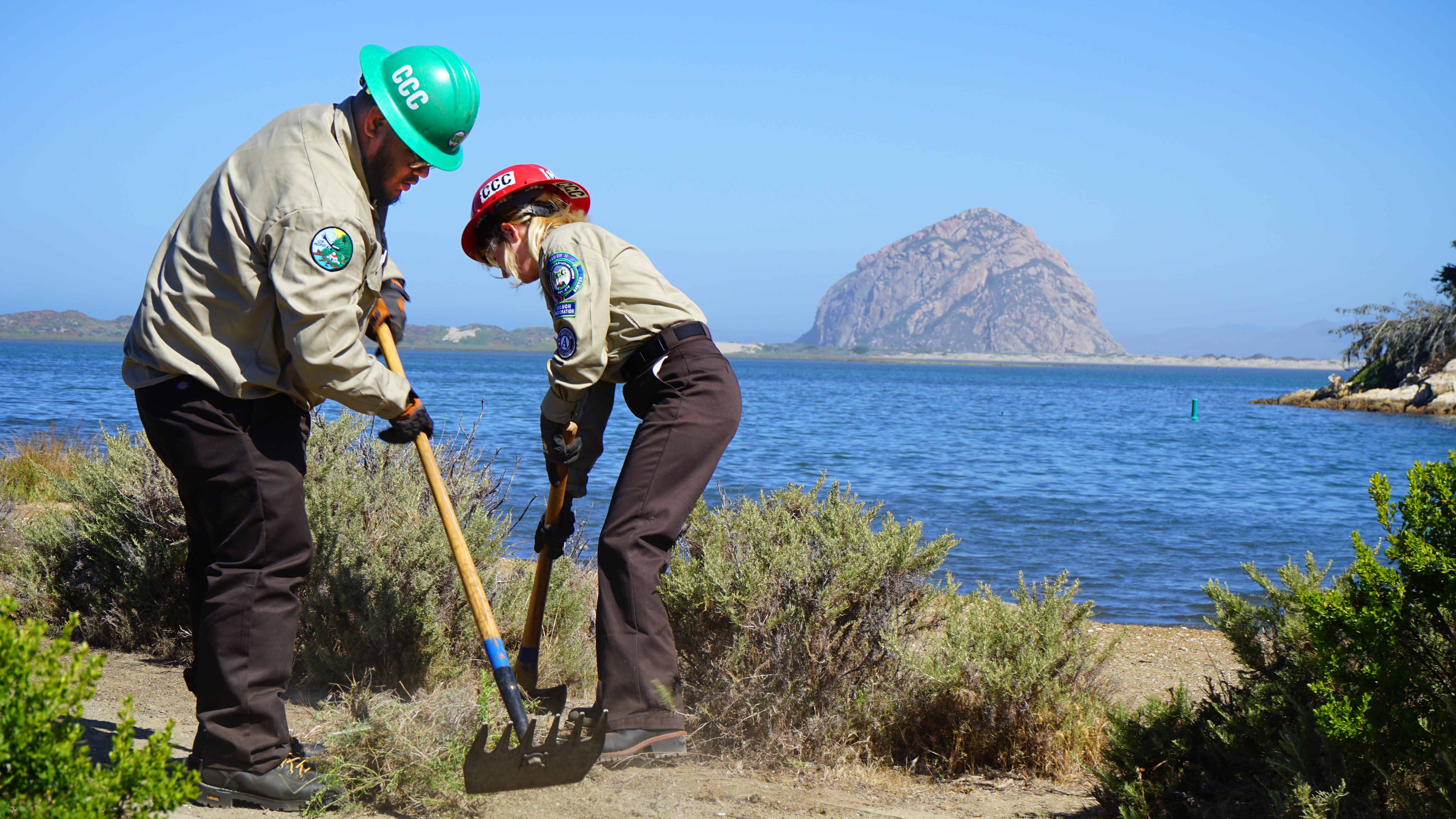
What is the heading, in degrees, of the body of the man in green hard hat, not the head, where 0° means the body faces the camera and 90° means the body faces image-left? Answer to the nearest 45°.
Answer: approximately 270°

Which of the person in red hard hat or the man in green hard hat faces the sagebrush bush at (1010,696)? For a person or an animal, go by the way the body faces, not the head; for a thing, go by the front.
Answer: the man in green hard hat

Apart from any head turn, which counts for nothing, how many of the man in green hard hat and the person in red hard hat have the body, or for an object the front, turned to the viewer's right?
1

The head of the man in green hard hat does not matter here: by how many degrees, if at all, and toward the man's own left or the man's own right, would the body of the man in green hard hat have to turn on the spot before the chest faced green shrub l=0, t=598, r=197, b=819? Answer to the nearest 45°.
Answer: approximately 90° to the man's own right

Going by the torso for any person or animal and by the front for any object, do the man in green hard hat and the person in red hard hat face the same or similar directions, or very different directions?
very different directions

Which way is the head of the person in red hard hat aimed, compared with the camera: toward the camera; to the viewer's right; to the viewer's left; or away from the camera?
to the viewer's left

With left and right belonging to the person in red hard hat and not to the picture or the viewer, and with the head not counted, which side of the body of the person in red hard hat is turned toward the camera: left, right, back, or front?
left

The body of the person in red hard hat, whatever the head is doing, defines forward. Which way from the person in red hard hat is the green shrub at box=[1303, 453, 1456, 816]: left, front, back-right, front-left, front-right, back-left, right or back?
back-left

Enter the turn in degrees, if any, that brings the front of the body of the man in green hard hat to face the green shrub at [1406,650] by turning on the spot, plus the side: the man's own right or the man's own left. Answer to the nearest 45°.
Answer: approximately 45° to the man's own right

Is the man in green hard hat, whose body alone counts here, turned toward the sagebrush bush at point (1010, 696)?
yes
